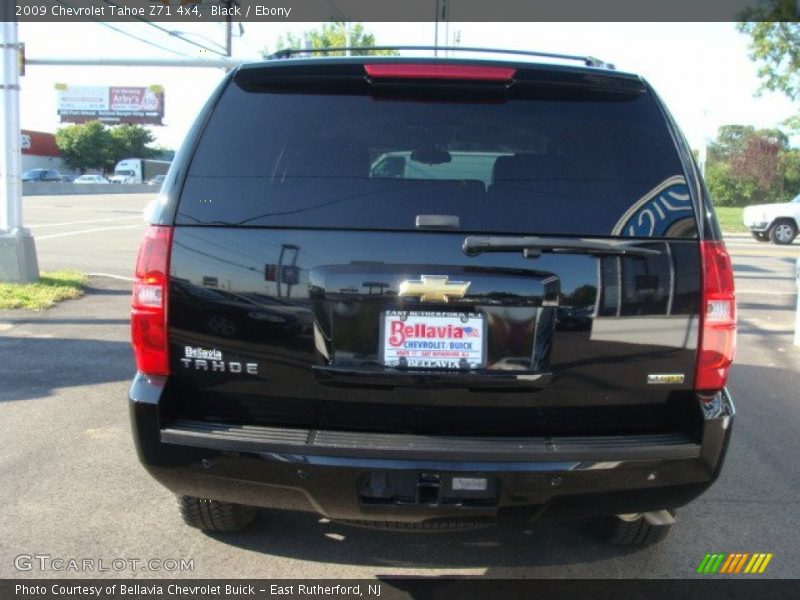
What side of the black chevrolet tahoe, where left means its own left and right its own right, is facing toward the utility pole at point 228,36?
front

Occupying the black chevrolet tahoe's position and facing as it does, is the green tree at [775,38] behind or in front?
in front

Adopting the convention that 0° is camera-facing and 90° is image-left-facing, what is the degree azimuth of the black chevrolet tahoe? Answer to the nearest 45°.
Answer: approximately 180°
